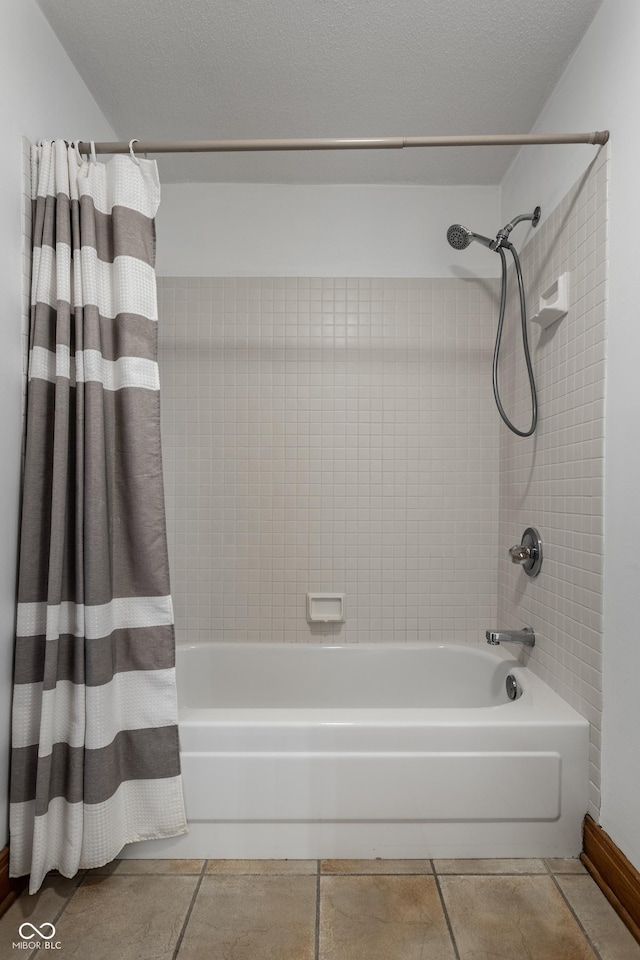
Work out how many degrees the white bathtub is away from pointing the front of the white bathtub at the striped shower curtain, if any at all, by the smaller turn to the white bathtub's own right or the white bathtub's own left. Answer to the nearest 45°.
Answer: approximately 90° to the white bathtub's own right

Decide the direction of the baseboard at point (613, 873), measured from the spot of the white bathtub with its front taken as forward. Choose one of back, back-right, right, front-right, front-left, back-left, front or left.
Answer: left

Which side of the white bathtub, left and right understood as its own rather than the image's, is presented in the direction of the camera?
front
